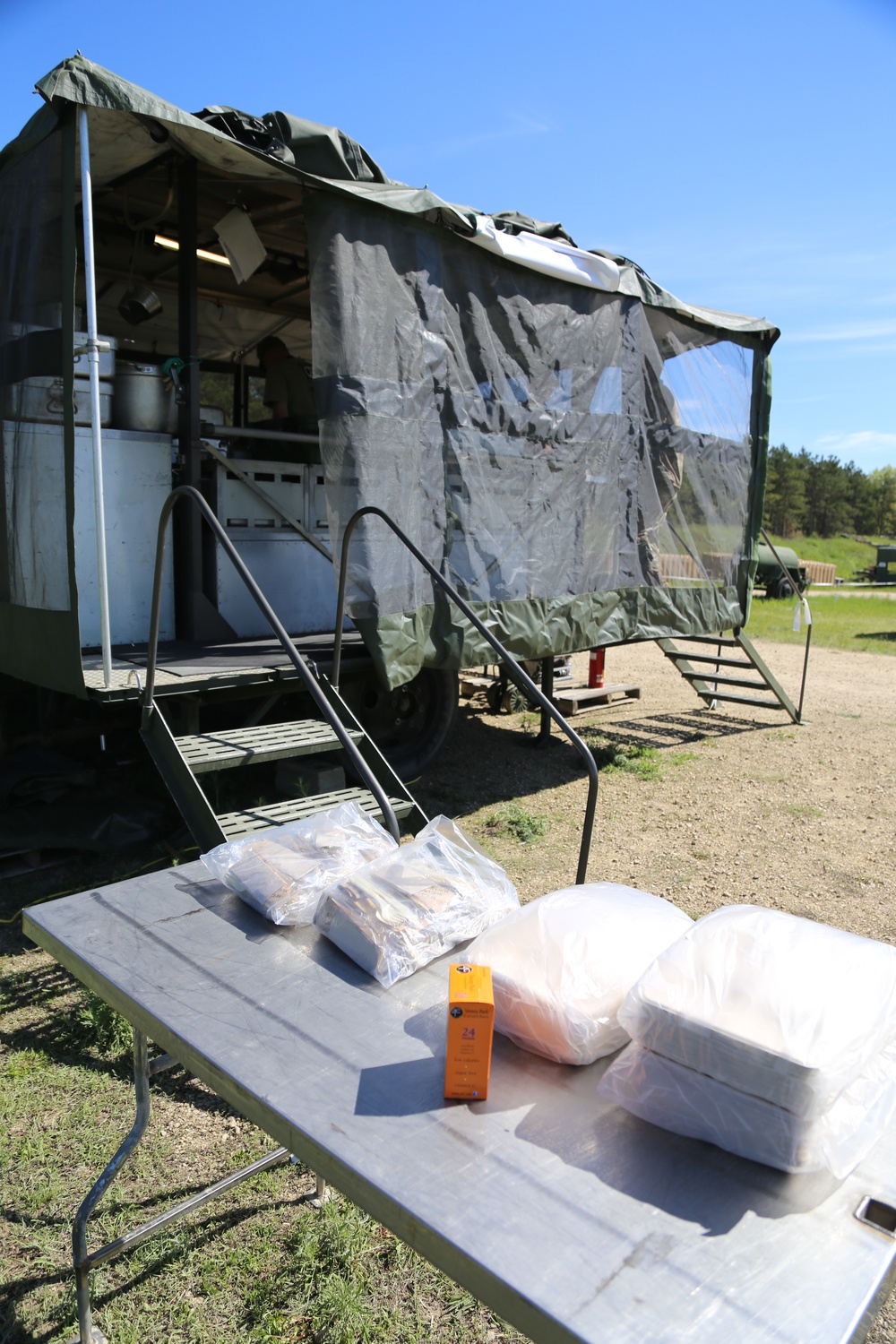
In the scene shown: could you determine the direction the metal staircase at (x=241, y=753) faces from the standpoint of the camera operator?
facing the viewer and to the right of the viewer

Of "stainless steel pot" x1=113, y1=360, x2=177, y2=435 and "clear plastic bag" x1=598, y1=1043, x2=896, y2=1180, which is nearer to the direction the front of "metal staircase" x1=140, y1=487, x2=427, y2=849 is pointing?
the clear plastic bag

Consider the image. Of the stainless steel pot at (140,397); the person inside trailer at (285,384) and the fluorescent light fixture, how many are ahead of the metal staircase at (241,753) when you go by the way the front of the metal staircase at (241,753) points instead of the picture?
0

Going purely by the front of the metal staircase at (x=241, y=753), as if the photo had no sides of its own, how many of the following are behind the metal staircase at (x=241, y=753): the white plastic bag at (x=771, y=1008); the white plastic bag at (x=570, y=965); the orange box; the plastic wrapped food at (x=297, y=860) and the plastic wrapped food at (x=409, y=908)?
0

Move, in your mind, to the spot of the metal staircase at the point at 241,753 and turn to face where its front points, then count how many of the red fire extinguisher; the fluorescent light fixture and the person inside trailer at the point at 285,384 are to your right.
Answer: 0

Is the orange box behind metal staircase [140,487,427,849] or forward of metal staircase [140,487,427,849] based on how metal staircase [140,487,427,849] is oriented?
forward

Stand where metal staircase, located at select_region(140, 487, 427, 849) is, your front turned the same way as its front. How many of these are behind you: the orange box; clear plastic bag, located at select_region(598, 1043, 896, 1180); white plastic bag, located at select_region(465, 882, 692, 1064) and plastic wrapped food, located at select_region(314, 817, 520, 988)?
0

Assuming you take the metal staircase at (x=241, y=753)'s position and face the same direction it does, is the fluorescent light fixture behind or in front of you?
behind

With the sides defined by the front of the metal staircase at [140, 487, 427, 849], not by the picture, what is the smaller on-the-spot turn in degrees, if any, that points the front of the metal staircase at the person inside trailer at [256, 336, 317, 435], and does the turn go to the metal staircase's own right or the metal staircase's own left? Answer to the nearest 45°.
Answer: approximately 135° to the metal staircase's own left

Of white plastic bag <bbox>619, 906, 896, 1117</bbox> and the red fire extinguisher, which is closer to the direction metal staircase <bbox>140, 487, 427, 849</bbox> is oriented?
the white plastic bag

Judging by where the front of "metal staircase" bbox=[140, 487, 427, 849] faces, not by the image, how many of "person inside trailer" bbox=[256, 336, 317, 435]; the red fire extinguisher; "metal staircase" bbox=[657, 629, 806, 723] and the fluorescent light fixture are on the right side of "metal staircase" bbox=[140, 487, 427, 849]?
0

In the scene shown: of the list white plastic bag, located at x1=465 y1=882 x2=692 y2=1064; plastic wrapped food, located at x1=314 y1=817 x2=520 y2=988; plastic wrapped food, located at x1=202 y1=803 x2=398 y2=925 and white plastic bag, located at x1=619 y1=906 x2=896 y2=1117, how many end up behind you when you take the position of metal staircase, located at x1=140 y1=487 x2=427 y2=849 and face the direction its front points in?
0
